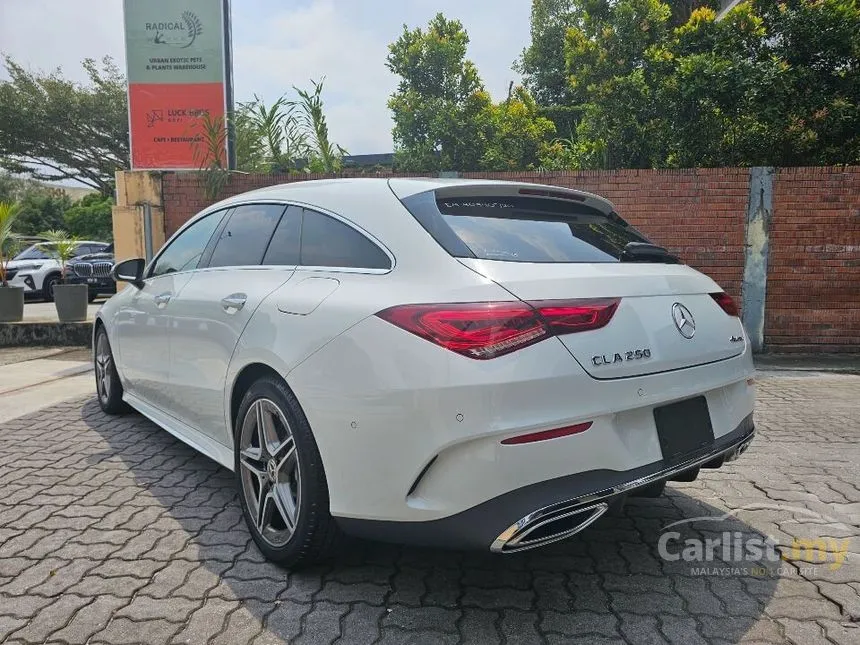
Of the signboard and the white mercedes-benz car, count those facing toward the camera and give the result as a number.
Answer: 1

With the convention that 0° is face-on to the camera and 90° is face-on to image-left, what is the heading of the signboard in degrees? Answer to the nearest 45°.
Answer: approximately 0°

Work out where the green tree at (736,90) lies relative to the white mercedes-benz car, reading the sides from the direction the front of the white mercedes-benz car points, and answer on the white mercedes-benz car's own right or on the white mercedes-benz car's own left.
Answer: on the white mercedes-benz car's own right

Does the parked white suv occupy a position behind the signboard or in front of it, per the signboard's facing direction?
behind

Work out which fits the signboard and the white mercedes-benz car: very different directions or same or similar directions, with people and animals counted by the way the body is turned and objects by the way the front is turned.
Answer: very different directions

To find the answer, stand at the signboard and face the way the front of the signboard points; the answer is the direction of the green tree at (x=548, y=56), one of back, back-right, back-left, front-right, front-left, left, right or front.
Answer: back-left

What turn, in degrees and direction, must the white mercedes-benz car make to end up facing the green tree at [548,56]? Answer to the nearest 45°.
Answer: approximately 45° to its right

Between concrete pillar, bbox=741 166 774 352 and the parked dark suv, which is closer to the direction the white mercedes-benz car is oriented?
the parked dark suv

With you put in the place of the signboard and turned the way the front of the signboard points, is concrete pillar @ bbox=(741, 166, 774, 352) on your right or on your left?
on your left

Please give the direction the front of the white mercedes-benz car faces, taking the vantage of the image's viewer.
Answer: facing away from the viewer and to the left of the viewer

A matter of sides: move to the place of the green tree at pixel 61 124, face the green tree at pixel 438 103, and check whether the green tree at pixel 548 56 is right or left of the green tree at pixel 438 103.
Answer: left
